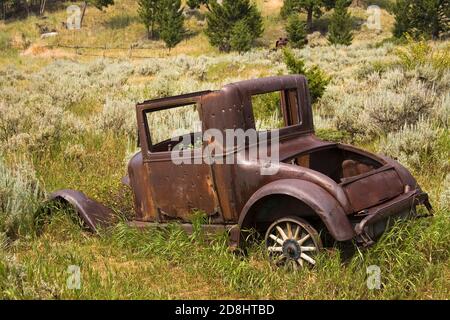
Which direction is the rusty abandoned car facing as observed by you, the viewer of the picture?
facing away from the viewer and to the left of the viewer

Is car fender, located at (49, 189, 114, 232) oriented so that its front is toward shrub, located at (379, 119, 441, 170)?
no

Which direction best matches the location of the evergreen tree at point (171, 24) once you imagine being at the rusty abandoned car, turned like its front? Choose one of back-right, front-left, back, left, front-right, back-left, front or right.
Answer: front-right

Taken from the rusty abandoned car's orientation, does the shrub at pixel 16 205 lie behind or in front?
in front

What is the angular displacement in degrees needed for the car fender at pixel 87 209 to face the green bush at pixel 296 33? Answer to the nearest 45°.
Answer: approximately 135° to its right

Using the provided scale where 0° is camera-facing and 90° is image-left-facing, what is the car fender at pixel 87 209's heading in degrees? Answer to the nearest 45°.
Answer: approximately 90°

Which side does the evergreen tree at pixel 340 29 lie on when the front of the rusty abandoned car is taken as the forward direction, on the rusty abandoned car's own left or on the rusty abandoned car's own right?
on the rusty abandoned car's own right

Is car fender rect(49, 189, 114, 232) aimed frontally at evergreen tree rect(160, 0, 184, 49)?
no

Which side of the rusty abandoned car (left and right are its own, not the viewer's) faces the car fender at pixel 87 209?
front

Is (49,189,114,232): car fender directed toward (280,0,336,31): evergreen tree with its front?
no

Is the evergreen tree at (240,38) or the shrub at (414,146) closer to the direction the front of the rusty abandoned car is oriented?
the evergreen tree

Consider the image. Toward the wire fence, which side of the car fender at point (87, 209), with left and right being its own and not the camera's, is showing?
right

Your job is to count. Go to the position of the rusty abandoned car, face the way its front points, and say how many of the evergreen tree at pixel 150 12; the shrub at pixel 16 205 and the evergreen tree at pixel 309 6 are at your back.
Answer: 0

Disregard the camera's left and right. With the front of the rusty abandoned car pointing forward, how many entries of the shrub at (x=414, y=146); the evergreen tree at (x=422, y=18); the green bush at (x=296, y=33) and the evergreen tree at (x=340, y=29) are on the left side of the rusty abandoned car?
0

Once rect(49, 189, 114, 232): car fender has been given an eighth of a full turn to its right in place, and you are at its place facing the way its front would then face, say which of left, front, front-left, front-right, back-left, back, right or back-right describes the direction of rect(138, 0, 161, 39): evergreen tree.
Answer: front-right

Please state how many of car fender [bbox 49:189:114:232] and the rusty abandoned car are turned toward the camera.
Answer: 0
